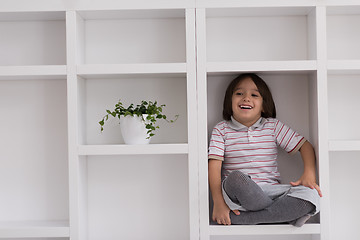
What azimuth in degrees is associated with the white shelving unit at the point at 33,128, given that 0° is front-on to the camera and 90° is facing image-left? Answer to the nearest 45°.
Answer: approximately 0°
